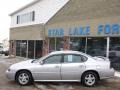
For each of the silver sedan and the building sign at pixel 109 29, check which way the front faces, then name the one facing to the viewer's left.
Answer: the silver sedan

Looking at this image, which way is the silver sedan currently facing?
to the viewer's left

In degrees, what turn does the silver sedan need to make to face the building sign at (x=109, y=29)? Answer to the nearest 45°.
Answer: approximately 135° to its right

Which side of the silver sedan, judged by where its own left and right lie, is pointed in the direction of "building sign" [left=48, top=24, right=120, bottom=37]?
right

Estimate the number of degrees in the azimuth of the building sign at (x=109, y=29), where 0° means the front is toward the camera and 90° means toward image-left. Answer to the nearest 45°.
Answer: approximately 0°

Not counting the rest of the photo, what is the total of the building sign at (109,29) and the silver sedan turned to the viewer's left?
1
